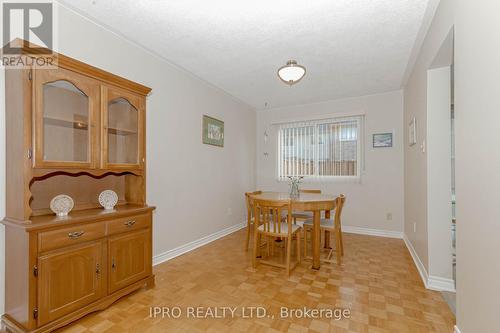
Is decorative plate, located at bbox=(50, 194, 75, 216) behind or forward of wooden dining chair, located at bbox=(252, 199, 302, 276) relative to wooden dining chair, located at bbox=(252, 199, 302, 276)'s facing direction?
behind

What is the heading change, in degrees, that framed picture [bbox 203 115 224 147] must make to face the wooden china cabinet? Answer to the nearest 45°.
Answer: approximately 90° to its right

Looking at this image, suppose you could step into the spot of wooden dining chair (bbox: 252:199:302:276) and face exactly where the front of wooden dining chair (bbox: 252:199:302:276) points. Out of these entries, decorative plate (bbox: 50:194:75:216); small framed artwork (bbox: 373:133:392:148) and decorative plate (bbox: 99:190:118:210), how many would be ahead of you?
1

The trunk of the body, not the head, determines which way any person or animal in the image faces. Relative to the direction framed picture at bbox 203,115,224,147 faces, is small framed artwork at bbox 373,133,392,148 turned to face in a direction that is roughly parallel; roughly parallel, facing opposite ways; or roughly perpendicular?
roughly perpendicular

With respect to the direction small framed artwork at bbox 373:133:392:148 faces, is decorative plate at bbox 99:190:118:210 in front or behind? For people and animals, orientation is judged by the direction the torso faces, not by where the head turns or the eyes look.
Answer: in front

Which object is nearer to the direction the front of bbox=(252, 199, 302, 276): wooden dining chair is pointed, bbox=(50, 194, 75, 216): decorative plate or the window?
the window

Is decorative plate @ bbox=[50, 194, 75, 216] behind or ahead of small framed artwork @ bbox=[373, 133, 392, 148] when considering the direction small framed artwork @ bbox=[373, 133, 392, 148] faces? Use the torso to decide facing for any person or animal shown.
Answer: ahead

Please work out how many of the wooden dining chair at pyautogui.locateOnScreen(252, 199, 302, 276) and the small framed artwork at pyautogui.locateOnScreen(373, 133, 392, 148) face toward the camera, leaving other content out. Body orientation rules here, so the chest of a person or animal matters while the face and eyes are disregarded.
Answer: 1

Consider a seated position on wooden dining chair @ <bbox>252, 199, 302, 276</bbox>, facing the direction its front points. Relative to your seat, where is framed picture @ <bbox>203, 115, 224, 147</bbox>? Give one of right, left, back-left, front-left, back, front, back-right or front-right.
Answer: left

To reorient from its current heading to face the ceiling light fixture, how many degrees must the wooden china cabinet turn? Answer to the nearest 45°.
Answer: approximately 45° to its left
